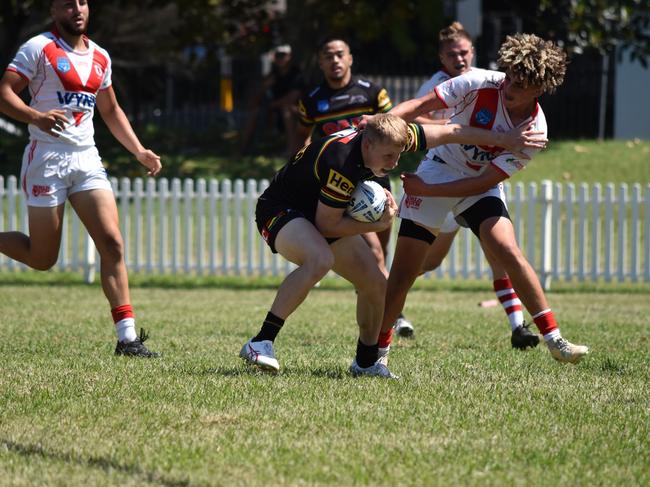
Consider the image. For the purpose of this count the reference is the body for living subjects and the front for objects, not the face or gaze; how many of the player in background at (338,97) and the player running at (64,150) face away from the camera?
0

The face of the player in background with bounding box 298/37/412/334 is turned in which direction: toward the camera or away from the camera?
toward the camera

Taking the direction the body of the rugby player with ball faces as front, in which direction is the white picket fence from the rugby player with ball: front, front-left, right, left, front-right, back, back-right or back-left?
back-left

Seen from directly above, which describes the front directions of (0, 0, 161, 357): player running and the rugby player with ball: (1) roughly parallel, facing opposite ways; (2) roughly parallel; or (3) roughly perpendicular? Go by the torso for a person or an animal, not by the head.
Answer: roughly parallel

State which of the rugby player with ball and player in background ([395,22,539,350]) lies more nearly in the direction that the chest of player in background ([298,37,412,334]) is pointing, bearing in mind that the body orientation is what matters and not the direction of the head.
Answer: the rugby player with ball

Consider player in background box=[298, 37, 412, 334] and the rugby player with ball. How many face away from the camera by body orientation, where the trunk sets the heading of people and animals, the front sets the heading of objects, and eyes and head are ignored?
0

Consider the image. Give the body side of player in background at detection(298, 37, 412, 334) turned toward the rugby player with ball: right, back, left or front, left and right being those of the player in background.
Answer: front

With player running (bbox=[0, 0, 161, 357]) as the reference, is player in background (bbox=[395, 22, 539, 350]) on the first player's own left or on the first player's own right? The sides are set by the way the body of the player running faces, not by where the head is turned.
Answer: on the first player's own left

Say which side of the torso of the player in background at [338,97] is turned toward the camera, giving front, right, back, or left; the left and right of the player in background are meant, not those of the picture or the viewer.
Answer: front

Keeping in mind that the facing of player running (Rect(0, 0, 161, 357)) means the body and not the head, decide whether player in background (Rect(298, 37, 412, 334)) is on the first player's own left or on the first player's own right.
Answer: on the first player's own left

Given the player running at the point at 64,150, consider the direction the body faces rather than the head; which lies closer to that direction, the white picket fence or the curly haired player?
the curly haired player

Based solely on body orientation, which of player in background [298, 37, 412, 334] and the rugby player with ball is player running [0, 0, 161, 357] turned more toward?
the rugby player with ball

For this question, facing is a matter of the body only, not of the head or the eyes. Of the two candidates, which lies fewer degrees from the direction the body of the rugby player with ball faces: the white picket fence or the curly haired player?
the curly haired player

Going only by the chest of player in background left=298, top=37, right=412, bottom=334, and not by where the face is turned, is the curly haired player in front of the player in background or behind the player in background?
in front

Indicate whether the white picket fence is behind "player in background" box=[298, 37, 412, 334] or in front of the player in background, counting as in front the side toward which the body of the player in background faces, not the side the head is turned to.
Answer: behind
